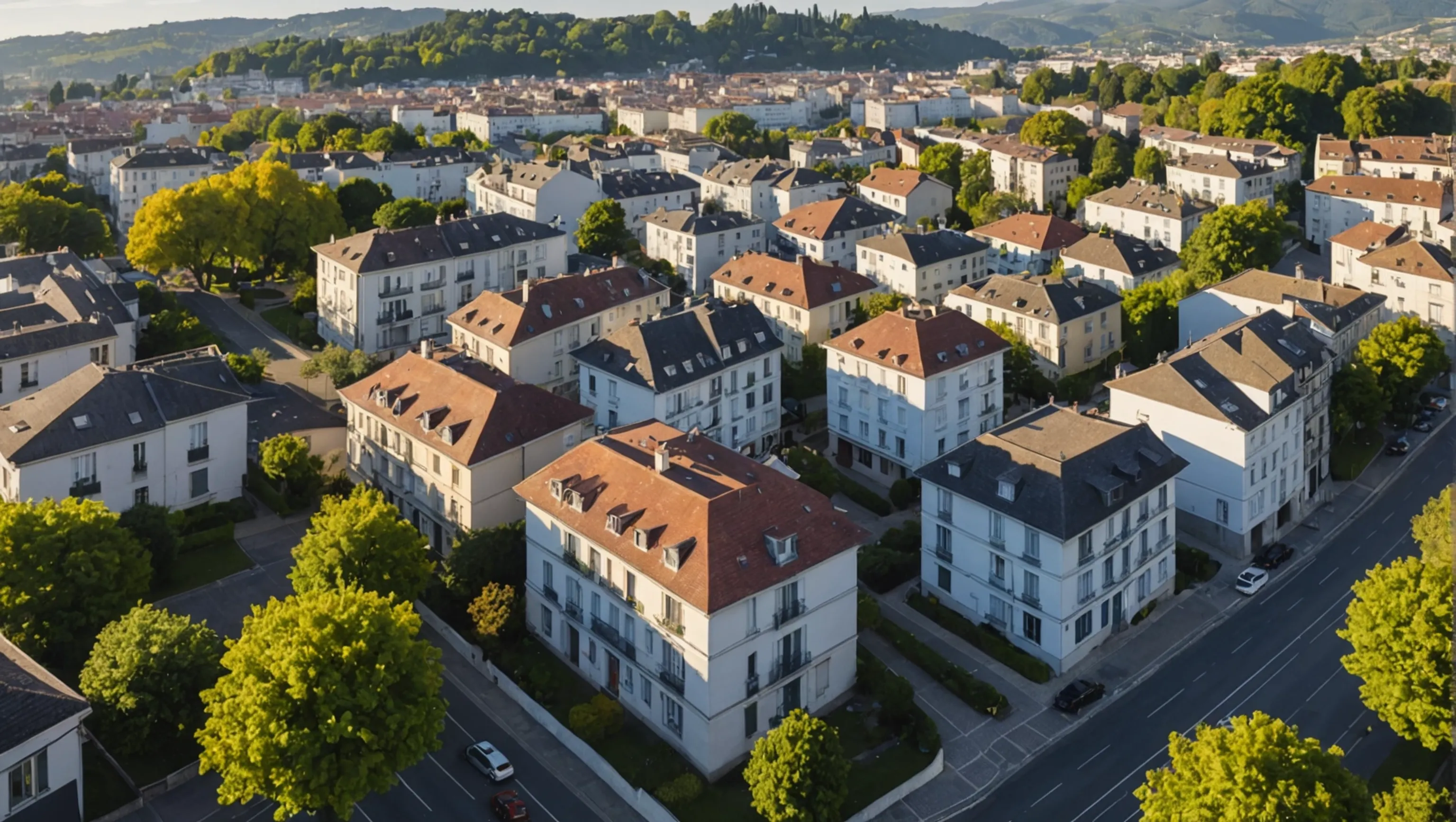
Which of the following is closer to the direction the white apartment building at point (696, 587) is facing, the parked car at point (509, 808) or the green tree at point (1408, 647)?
the parked car

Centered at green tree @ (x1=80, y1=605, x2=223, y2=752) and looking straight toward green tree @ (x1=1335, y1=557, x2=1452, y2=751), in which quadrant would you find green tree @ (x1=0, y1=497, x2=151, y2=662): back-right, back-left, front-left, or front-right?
back-left

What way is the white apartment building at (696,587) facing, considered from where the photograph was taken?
facing the viewer and to the left of the viewer
